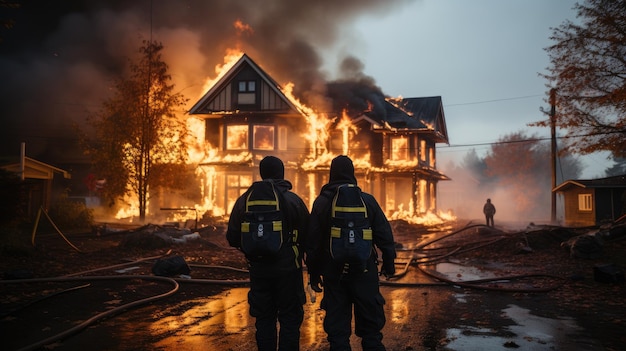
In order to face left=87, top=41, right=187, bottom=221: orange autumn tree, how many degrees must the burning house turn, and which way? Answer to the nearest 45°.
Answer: approximately 45° to its right

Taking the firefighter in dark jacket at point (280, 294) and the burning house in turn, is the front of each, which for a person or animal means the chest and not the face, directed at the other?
yes

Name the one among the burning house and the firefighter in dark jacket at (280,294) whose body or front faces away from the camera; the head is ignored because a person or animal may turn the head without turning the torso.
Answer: the firefighter in dark jacket

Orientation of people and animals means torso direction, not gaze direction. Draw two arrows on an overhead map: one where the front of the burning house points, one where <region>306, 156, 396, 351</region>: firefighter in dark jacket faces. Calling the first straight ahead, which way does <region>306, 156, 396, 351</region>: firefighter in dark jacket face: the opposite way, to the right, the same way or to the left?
the opposite way

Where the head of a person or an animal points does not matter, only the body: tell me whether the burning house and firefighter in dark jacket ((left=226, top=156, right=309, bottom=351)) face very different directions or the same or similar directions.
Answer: very different directions

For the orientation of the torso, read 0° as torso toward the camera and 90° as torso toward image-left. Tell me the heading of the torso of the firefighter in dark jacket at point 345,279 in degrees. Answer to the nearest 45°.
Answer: approximately 180°

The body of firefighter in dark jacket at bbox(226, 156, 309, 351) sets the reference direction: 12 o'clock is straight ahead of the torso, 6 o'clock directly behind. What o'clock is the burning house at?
The burning house is roughly at 12 o'clock from the firefighter in dark jacket.

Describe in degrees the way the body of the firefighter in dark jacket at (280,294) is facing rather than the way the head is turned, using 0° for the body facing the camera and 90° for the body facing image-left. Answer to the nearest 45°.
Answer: approximately 180°

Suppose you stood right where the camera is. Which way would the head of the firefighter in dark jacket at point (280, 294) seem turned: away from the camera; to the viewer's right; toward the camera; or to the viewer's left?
away from the camera

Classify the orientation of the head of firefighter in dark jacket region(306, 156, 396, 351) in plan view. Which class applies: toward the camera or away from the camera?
away from the camera
